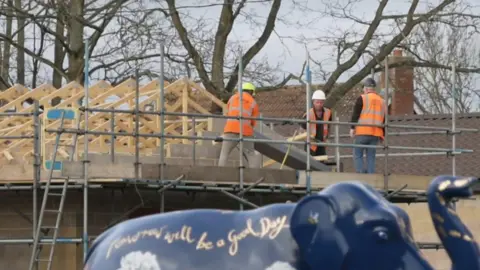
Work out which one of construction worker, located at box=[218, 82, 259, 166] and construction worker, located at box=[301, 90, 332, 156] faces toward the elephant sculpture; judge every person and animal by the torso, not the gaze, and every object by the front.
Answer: construction worker, located at box=[301, 90, 332, 156]

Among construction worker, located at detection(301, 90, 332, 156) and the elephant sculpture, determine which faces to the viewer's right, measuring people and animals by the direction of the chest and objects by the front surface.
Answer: the elephant sculpture

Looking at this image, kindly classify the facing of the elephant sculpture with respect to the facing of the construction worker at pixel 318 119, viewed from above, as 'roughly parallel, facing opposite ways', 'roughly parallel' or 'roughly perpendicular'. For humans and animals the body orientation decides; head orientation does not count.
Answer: roughly perpendicular

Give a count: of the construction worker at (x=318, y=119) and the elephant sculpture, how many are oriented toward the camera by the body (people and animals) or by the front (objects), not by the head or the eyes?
1

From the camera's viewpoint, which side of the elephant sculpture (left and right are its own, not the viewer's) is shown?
right

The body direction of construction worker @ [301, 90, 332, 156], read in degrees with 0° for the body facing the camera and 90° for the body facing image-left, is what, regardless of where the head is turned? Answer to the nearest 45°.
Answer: approximately 0°

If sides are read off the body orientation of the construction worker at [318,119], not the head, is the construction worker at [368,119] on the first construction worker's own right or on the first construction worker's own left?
on the first construction worker's own left
